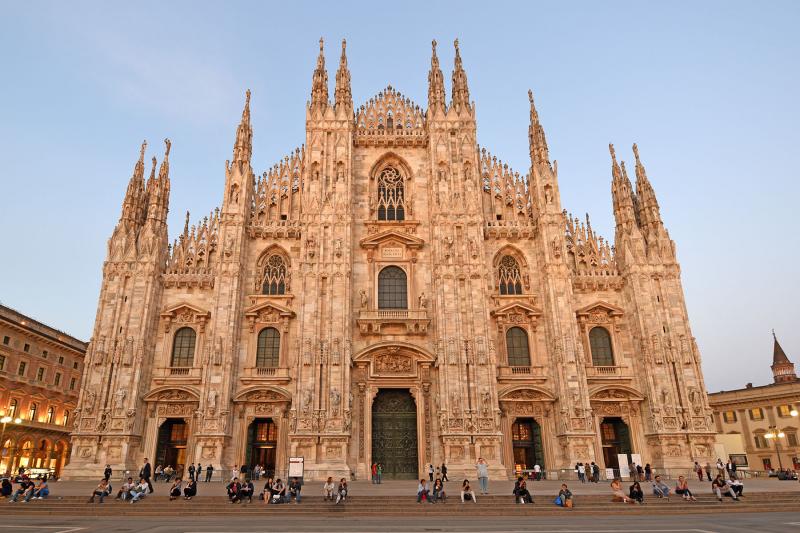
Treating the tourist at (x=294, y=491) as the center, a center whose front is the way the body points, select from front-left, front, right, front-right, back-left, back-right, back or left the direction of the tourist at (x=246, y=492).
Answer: right

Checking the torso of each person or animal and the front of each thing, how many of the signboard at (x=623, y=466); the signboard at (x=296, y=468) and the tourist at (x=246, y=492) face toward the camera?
3

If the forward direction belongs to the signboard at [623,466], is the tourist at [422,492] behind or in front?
in front

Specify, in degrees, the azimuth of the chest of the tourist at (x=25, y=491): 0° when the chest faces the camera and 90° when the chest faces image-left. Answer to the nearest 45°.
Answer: approximately 45°

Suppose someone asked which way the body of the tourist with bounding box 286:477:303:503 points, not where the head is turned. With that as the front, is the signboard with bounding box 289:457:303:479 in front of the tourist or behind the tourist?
behind

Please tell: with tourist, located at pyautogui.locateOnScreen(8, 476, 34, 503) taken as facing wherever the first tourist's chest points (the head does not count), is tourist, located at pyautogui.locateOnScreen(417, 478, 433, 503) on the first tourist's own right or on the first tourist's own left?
on the first tourist's own left

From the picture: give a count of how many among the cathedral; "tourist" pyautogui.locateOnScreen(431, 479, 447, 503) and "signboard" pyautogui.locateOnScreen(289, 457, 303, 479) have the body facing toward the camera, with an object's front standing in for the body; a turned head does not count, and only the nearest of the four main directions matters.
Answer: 3

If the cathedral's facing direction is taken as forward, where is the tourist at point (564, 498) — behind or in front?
in front

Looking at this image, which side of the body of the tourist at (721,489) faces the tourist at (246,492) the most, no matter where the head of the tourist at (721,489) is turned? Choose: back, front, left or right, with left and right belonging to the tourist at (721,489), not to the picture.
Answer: right

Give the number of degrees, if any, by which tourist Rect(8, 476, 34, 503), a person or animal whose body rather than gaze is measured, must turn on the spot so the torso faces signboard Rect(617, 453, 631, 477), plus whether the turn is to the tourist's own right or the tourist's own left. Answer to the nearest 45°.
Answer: approximately 135° to the tourist's own left
